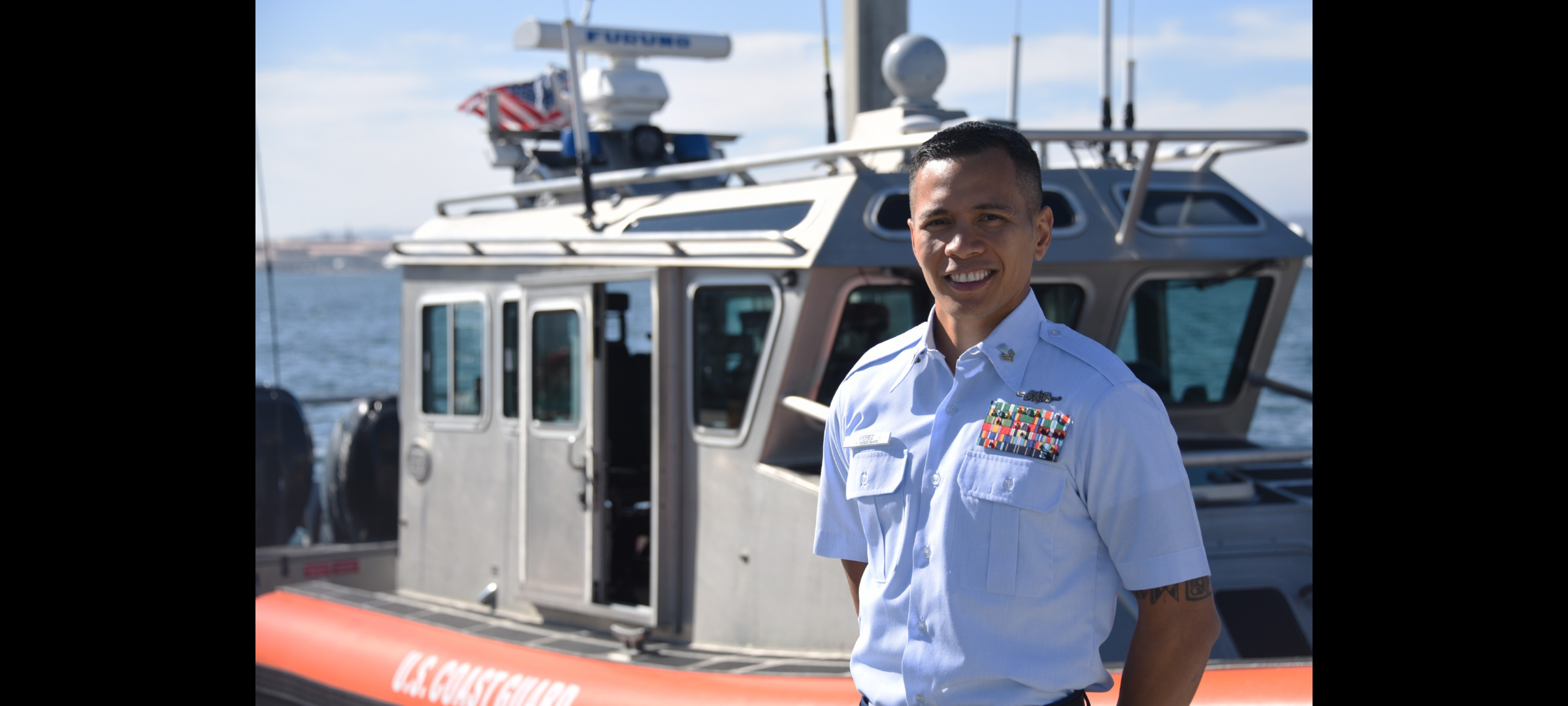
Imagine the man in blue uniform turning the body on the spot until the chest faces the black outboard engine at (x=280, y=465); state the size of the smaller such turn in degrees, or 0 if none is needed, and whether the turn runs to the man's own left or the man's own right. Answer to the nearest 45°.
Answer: approximately 90° to the man's own right

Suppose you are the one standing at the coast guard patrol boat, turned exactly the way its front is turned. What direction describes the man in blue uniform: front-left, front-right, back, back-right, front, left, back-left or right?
front-right

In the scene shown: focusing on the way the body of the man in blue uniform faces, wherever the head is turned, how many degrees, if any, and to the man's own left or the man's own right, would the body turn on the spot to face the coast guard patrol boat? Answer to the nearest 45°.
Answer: approximately 135° to the man's own right

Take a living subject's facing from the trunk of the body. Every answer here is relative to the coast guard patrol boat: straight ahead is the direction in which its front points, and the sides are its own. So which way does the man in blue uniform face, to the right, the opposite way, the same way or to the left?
to the right

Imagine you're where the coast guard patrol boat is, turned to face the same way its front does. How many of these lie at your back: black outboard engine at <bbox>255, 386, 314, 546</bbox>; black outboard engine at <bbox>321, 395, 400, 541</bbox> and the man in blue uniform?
2

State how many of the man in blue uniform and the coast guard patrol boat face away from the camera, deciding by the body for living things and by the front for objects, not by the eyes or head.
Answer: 0

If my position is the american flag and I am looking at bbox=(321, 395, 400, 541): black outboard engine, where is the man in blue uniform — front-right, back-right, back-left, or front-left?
back-left

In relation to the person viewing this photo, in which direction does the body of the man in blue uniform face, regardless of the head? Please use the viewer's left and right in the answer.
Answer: facing the viewer and to the left of the viewer

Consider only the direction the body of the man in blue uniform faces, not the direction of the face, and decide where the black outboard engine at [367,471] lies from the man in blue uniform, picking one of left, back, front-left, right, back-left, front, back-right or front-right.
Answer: right
